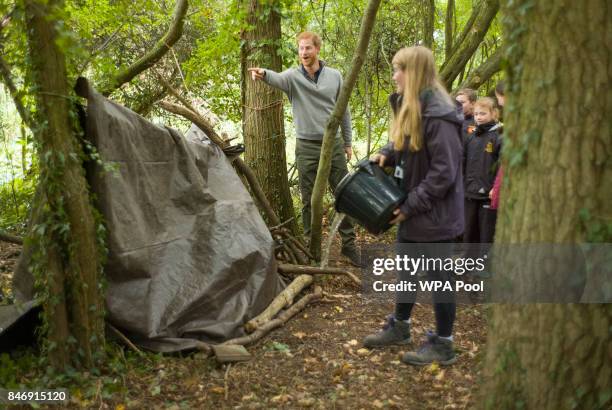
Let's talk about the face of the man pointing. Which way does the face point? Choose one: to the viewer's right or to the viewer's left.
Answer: to the viewer's left

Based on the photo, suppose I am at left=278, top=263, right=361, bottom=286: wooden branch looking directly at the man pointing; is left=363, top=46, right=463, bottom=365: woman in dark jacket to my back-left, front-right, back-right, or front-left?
back-right

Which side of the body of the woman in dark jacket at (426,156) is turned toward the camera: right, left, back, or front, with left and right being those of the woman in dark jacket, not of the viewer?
left

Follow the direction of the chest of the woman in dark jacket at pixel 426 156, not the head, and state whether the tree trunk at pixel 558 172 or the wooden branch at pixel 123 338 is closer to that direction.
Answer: the wooden branch

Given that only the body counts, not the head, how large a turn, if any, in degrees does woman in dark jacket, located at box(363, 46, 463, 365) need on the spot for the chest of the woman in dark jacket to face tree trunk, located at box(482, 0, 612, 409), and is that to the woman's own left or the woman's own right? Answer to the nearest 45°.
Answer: approximately 90° to the woman's own left

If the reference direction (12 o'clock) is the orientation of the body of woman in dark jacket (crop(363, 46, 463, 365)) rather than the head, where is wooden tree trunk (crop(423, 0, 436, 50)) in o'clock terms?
The wooden tree trunk is roughly at 3 o'clock from the woman in dark jacket.

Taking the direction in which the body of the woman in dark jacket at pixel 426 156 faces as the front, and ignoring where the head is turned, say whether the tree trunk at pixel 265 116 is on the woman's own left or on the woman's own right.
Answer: on the woman's own right

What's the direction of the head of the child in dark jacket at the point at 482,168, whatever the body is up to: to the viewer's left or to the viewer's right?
to the viewer's left
